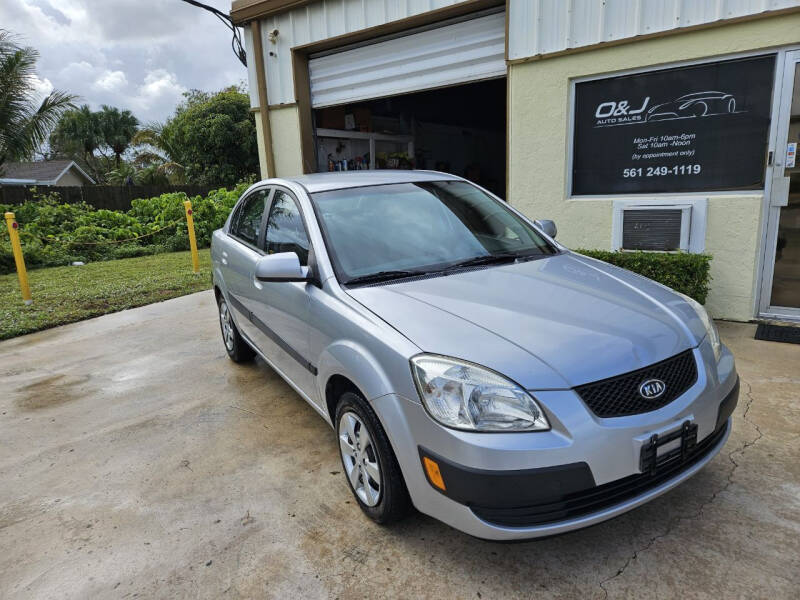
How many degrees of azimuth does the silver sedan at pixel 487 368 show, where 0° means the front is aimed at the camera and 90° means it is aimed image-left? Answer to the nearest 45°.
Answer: approximately 315°

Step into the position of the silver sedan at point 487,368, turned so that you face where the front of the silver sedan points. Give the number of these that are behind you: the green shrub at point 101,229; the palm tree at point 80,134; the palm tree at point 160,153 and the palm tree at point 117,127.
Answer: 4

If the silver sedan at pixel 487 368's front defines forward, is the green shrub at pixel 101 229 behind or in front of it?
behind

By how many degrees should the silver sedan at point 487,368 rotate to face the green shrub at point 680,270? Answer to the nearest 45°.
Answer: approximately 90° to its left

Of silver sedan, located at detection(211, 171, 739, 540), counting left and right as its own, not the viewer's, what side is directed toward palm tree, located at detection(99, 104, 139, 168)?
back

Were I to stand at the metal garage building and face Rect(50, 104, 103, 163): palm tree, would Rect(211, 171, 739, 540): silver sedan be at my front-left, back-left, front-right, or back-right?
back-left

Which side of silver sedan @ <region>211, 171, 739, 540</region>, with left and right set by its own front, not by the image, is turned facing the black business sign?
left

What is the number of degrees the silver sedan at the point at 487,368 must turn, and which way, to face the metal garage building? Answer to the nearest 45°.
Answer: approximately 90° to its left

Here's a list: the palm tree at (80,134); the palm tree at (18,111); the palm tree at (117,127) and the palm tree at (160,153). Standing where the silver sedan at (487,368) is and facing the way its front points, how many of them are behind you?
4

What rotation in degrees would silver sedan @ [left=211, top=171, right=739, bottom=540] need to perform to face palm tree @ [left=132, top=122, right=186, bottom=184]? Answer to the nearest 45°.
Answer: approximately 180°

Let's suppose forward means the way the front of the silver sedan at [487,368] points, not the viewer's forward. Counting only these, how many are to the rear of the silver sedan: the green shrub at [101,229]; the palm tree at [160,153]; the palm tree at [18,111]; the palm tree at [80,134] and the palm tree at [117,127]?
5

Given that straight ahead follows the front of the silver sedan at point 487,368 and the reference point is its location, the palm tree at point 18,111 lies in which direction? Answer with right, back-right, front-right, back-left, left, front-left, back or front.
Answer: back
